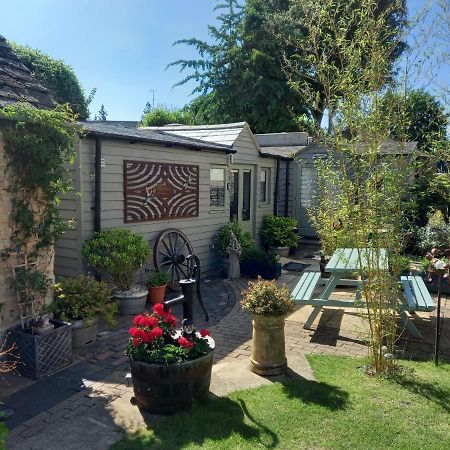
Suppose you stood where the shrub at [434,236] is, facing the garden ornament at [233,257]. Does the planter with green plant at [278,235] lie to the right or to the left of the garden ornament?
right

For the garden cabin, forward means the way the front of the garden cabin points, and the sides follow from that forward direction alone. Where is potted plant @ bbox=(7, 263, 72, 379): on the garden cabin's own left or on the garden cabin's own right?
on the garden cabin's own right

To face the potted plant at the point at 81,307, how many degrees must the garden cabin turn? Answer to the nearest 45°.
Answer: approximately 45° to its right

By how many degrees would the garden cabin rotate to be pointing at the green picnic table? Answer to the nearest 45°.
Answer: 0° — it already faces it

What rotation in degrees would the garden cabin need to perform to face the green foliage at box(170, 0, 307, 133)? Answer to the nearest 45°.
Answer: approximately 135° to its left

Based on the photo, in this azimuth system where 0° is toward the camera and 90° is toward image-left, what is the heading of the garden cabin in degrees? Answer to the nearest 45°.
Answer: approximately 315°

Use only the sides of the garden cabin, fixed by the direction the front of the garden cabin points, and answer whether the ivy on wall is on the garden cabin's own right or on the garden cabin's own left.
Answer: on the garden cabin's own right

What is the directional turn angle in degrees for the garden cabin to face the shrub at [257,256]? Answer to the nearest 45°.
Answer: approximately 90° to its left

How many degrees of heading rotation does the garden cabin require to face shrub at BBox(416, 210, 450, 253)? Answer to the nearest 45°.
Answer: approximately 45° to its left

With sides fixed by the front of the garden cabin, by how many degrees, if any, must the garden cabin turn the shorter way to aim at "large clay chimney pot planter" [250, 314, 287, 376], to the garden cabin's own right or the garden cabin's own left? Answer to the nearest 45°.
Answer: approximately 45° to the garden cabin's own right
